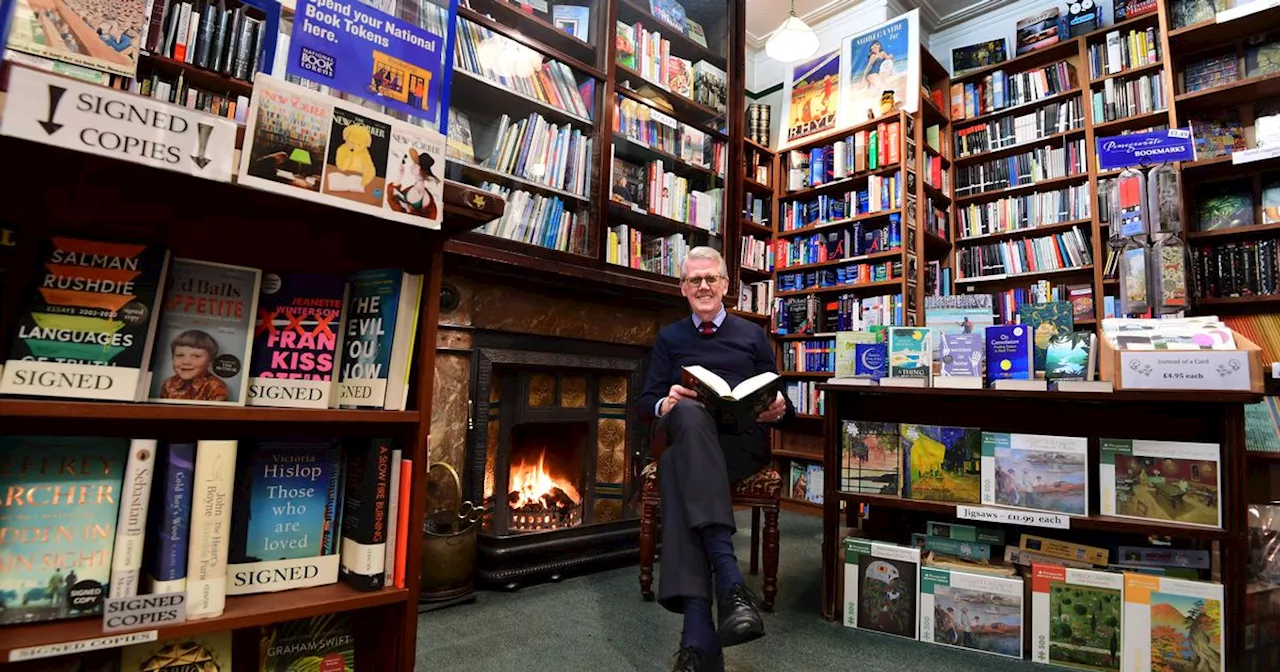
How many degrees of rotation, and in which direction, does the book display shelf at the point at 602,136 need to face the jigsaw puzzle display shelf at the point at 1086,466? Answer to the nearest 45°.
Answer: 0° — it already faces it

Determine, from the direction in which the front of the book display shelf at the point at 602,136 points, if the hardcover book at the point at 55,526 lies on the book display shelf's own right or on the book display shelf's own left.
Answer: on the book display shelf's own right

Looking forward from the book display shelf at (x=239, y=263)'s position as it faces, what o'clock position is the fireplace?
The fireplace is roughly at 9 o'clock from the book display shelf.

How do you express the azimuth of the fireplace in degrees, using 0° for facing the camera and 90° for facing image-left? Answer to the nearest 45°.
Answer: approximately 315°

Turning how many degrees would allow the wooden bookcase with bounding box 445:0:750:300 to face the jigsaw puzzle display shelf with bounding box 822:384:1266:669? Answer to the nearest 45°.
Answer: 0° — it already faces it

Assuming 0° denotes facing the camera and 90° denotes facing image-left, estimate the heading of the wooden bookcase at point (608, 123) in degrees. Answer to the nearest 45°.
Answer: approximately 315°

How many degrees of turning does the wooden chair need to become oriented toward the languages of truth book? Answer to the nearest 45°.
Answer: approximately 45° to its right

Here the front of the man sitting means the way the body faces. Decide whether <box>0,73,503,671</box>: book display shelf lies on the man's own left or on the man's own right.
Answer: on the man's own right
